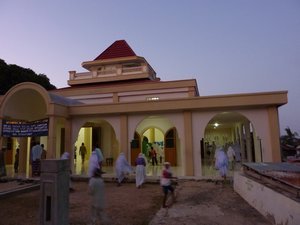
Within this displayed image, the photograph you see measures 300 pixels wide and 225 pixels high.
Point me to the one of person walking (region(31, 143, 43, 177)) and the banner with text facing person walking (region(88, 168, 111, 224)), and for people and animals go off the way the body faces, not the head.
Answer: the banner with text

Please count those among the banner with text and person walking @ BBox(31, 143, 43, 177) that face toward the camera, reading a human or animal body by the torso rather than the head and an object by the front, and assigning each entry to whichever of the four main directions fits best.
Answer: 1

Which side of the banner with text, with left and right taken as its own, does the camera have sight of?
front

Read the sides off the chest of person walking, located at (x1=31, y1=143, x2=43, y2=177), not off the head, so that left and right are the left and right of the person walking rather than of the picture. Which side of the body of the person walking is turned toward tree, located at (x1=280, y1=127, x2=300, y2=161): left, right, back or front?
right

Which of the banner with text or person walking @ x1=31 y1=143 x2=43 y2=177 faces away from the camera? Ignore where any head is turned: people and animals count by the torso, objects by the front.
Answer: the person walking

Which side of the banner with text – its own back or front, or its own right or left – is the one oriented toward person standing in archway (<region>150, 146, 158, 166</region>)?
left

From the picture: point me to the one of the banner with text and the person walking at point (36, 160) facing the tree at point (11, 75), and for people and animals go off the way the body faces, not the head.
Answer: the person walking

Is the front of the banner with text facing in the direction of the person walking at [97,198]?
yes

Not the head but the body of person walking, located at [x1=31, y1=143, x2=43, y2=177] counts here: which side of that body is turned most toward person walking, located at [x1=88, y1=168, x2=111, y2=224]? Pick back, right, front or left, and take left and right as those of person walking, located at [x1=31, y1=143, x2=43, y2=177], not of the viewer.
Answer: back

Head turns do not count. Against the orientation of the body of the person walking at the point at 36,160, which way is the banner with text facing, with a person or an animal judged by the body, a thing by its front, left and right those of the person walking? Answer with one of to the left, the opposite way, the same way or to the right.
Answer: the opposite way

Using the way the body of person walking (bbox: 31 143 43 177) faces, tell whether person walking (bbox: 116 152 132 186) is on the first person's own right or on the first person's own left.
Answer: on the first person's own right

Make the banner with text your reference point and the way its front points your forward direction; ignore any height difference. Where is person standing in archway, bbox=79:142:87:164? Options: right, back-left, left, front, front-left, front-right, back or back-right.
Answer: back-left

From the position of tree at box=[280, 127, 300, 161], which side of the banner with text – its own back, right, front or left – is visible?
left

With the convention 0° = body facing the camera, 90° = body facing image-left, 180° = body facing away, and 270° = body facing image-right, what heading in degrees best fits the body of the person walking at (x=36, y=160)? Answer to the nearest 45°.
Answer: approximately 180°

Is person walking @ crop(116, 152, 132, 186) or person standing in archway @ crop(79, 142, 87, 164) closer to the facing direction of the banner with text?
the person walking
